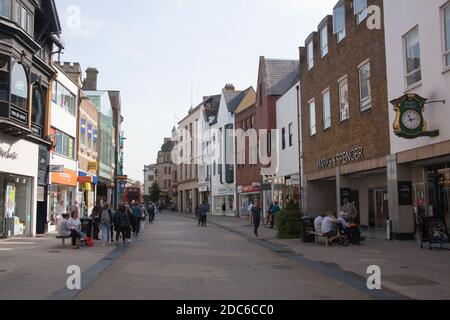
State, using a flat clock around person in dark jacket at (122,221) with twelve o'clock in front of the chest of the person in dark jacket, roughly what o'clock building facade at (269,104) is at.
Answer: The building facade is roughly at 1 o'clock from the person in dark jacket.

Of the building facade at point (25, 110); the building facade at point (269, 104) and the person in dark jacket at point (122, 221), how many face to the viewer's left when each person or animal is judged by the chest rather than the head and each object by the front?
1

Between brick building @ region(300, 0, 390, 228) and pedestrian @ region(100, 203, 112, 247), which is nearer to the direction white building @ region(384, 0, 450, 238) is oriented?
the pedestrian

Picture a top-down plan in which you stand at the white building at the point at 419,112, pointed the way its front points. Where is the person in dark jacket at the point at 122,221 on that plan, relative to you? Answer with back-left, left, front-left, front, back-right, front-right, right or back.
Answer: front-right

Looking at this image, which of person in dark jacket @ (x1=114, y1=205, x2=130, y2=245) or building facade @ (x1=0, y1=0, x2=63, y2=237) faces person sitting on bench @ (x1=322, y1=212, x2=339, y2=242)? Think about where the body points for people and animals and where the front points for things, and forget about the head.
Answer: the building facade

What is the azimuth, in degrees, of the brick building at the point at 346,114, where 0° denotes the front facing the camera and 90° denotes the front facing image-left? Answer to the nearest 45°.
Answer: approximately 45°

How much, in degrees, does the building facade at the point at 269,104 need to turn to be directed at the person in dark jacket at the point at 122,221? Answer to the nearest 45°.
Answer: approximately 90° to its left

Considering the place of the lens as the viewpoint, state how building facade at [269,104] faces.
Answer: facing to the left of the viewer

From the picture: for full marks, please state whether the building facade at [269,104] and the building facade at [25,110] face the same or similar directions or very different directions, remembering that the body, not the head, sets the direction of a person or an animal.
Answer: very different directions

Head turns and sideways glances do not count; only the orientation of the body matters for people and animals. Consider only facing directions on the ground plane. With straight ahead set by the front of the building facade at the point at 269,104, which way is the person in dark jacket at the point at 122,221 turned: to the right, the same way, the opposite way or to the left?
to the right

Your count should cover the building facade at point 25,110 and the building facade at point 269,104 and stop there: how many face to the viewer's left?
1

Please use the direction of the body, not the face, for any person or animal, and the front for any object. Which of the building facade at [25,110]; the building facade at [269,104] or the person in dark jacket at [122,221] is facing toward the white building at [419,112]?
the building facade at [25,110]

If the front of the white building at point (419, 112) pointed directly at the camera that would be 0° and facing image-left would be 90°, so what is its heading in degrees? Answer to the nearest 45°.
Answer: approximately 45°
